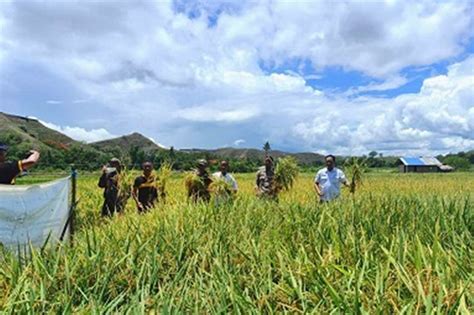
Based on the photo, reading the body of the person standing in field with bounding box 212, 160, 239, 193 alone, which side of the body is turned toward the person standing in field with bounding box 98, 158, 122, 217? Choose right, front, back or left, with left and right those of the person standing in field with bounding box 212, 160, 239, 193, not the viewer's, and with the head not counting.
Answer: right

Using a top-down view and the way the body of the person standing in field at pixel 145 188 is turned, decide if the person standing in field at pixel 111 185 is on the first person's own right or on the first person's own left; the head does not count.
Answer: on the first person's own right

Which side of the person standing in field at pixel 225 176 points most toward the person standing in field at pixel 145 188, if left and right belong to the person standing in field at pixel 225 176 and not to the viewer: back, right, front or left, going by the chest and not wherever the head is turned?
right

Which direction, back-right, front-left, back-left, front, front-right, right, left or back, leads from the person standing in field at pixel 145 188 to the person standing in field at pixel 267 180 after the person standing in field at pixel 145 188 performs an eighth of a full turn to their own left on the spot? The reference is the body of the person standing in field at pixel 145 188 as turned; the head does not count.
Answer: front-left

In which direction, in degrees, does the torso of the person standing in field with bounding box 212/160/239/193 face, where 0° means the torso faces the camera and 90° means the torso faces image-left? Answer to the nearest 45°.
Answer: approximately 0°

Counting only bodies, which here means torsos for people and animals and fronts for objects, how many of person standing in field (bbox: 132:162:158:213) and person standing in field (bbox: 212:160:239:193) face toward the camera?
2

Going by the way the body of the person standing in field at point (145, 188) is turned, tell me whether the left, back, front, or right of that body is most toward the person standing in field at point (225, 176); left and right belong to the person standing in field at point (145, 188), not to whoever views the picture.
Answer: left
